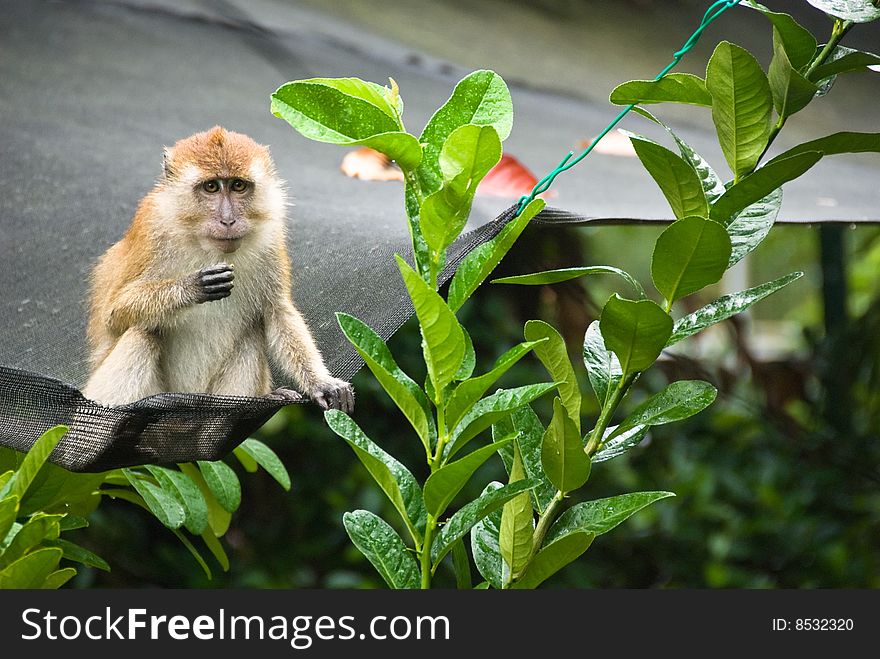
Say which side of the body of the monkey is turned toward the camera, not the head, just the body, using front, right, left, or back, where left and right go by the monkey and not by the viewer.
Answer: front
